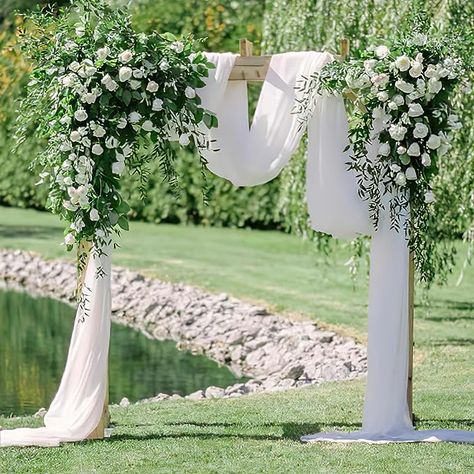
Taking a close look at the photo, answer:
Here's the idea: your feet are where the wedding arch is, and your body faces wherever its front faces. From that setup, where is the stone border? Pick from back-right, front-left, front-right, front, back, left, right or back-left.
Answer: back

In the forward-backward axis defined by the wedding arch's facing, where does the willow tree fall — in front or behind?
behind

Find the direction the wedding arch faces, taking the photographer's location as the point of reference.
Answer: facing the viewer

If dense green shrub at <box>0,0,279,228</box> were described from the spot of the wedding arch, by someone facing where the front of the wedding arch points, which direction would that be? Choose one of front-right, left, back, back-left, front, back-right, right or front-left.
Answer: back
